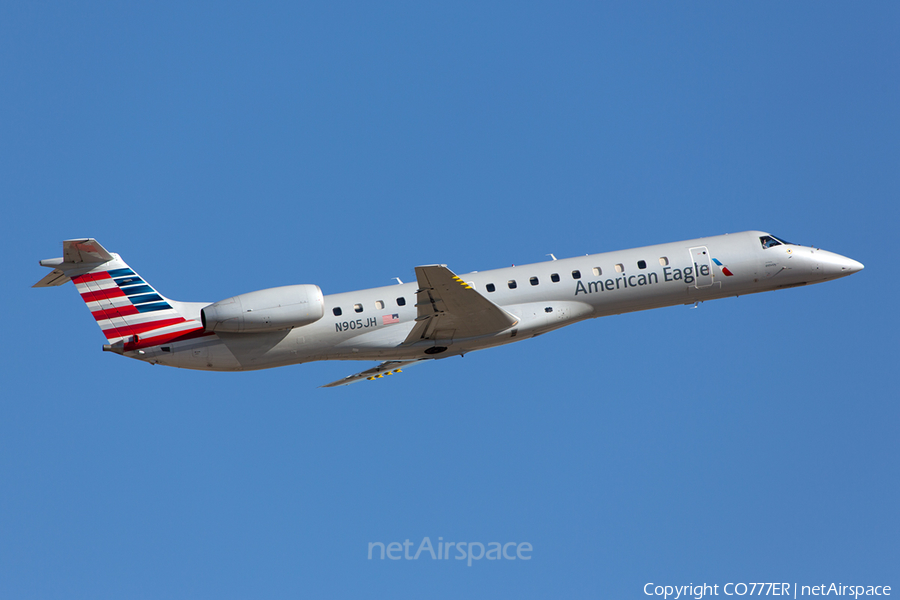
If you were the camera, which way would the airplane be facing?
facing to the right of the viewer
